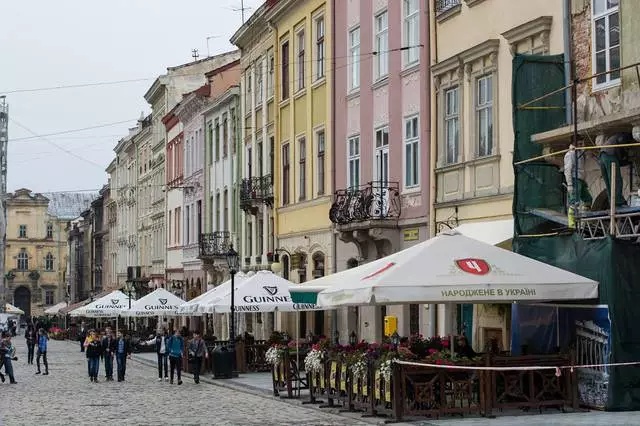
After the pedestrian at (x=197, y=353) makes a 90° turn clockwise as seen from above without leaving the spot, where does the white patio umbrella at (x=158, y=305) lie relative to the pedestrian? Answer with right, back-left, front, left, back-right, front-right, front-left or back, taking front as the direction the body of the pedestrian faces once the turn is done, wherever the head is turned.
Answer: right

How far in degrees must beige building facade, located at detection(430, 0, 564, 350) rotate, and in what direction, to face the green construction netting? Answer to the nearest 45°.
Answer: approximately 45° to its left

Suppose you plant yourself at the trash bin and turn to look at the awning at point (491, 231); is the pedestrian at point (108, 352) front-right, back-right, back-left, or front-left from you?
back-right

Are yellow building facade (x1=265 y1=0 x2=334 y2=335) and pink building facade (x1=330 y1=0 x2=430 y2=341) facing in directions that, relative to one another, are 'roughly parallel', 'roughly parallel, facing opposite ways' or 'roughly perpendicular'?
roughly parallel

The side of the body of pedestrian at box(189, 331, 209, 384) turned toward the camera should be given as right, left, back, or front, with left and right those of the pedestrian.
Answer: front

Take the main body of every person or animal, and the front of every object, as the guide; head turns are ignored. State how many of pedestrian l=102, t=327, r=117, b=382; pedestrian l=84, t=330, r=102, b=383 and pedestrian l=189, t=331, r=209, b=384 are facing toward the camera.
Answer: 3

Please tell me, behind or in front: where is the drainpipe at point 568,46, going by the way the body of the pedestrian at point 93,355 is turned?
in front

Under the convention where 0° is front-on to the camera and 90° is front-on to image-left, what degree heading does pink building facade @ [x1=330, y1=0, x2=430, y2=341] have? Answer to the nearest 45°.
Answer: approximately 45°

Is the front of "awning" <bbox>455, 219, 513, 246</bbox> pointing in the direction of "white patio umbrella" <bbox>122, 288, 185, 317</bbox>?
no

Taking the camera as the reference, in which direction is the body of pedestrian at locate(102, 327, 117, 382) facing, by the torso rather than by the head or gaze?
toward the camera

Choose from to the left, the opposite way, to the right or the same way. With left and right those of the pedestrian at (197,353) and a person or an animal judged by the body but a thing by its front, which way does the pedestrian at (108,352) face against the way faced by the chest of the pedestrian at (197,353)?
the same way

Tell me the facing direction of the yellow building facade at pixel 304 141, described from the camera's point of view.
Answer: facing the viewer and to the left of the viewer

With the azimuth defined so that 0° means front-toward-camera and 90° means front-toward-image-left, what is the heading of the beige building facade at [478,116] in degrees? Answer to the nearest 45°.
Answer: approximately 45°
